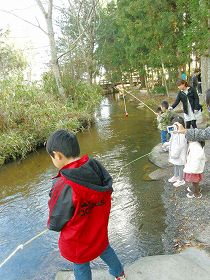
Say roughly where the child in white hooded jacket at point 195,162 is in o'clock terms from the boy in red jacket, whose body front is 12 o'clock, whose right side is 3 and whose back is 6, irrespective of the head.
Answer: The child in white hooded jacket is roughly at 3 o'clock from the boy in red jacket.

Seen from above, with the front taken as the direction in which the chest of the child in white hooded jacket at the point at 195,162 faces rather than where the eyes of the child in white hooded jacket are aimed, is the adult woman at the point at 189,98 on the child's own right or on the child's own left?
on the child's own right

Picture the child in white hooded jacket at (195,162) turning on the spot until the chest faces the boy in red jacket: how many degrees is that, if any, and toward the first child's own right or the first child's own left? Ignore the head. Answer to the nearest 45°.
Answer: approximately 90° to the first child's own left

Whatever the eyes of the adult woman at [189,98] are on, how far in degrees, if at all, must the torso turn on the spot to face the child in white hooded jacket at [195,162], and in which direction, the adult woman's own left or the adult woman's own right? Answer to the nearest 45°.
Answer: approximately 45° to the adult woman's own left

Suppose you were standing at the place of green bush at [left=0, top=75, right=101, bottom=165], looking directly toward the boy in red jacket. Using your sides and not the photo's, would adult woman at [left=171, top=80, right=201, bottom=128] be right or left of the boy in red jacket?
left

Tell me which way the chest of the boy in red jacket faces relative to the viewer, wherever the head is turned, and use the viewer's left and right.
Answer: facing away from the viewer and to the left of the viewer

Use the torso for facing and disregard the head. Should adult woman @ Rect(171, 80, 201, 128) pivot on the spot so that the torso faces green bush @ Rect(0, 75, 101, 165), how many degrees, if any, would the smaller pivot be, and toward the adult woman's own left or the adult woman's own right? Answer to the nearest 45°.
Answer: approximately 45° to the adult woman's own right

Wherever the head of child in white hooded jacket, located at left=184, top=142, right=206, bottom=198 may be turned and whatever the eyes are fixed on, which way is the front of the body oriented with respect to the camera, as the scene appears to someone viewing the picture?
to the viewer's left
